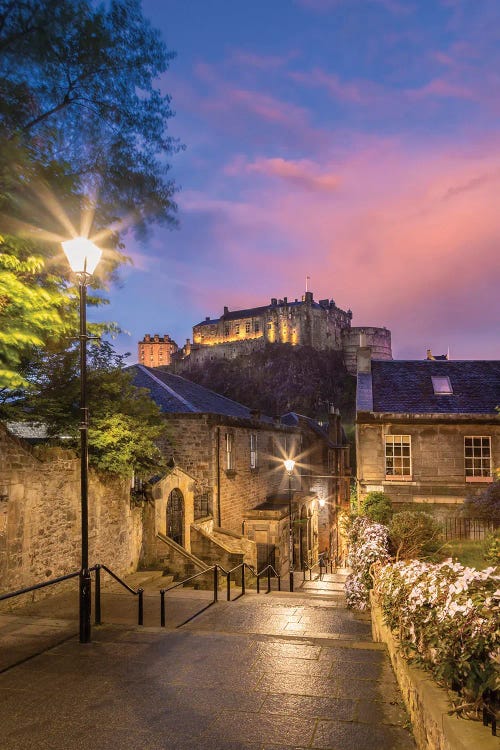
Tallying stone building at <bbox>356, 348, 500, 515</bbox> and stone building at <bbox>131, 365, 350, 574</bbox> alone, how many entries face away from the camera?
0

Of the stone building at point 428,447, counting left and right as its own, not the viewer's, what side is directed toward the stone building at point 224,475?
right

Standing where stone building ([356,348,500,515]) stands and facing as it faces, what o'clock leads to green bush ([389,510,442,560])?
The green bush is roughly at 12 o'clock from the stone building.

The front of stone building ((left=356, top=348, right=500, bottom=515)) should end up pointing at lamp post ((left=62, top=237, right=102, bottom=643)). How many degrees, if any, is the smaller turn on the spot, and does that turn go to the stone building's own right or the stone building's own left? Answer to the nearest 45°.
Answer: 0° — it already faces it

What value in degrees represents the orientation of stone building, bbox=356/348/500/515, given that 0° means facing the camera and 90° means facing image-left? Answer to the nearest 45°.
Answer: approximately 0°

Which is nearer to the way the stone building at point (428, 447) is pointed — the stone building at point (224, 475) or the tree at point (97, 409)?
the tree
